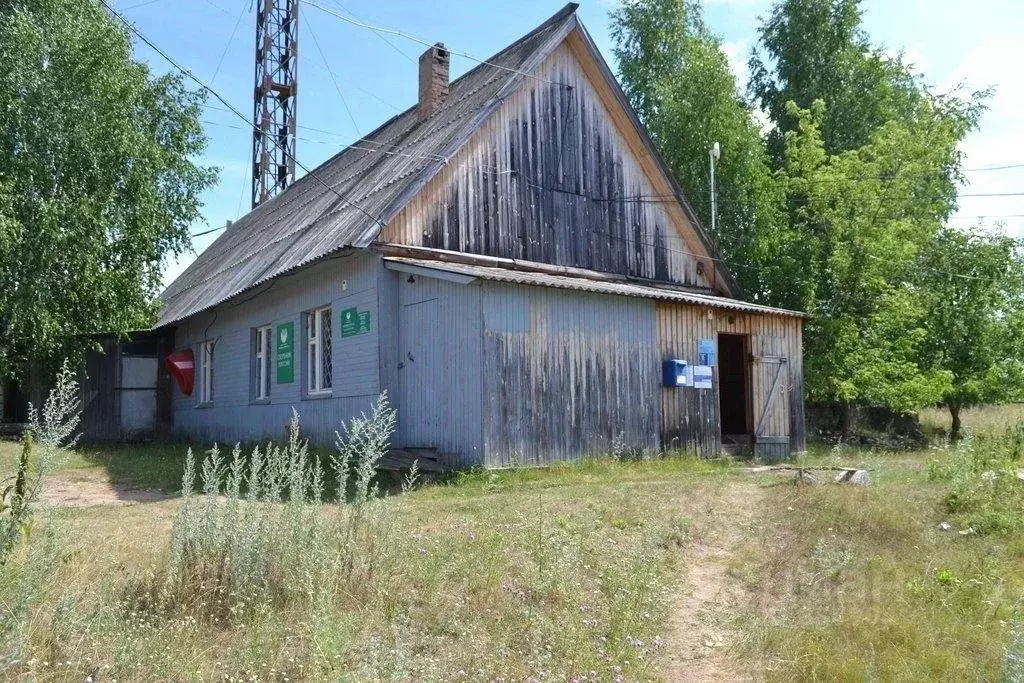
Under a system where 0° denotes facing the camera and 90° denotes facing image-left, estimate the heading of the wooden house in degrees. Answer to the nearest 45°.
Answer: approximately 315°

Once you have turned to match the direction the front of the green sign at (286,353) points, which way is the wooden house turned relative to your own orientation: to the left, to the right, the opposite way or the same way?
to the left

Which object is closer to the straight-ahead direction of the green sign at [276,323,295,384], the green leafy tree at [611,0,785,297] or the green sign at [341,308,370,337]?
the green sign

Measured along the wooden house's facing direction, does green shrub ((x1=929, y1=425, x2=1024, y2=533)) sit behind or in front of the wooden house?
in front

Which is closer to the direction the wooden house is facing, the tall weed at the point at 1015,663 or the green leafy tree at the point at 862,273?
the tall weed

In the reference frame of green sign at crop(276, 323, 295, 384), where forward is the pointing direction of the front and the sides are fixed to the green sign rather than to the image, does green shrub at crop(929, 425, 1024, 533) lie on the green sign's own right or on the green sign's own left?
on the green sign's own left

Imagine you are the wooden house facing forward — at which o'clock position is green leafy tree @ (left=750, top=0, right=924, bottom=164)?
The green leafy tree is roughly at 9 o'clock from the wooden house.

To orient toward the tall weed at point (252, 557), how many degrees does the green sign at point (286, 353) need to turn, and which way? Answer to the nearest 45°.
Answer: approximately 45° to its left

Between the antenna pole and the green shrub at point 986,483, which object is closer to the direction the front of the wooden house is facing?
the green shrub

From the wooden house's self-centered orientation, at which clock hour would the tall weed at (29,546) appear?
The tall weed is roughly at 2 o'clock from the wooden house.

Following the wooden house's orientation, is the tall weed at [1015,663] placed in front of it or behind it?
in front

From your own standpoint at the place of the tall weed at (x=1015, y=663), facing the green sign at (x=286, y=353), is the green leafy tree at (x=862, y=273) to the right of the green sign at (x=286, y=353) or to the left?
right

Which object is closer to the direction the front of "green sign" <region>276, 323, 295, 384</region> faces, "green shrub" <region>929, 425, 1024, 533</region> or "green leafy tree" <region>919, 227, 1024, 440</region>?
the green shrub
